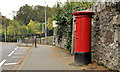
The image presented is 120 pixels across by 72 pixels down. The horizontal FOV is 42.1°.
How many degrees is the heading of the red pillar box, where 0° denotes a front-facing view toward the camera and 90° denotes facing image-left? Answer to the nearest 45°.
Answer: approximately 90°
